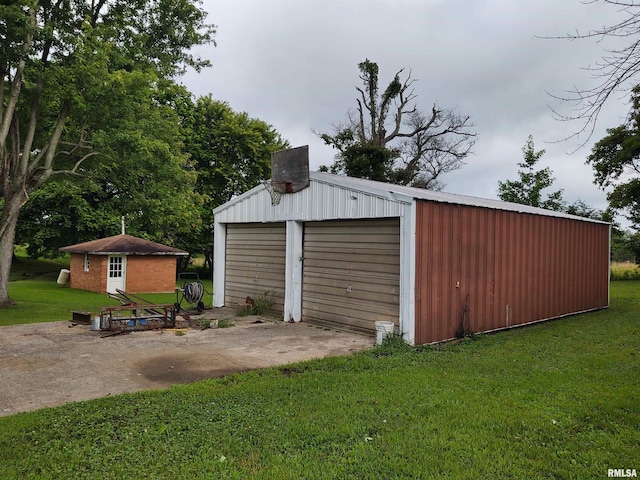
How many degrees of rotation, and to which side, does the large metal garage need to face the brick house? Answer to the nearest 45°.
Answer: approximately 90° to its right

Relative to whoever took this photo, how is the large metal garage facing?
facing the viewer and to the left of the viewer

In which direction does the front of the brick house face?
toward the camera

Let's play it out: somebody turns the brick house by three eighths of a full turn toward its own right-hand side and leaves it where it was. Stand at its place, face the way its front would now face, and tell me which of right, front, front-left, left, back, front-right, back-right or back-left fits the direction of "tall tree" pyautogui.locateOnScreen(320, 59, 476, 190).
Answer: back-right

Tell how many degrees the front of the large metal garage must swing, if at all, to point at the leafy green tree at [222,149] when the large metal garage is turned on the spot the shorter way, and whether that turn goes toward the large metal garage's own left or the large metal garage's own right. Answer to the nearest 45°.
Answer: approximately 90° to the large metal garage's own right

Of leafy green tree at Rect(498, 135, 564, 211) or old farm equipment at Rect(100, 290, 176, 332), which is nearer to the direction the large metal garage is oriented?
the old farm equipment

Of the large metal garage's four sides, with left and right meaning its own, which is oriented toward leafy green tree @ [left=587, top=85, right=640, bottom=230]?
back

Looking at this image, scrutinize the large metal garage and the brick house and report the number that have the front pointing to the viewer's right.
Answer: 0

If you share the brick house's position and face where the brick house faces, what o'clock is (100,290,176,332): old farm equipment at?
The old farm equipment is roughly at 12 o'clock from the brick house.

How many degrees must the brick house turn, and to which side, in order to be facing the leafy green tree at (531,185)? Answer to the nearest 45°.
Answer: approximately 90° to its left

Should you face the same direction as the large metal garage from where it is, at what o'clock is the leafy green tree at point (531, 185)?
The leafy green tree is roughly at 5 o'clock from the large metal garage.
